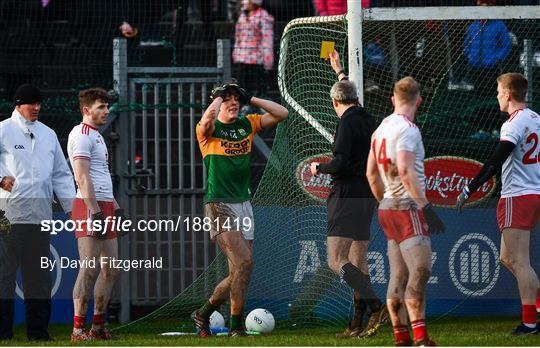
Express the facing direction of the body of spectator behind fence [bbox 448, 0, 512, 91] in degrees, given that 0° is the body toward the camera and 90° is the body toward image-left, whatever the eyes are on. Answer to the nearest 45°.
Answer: approximately 45°

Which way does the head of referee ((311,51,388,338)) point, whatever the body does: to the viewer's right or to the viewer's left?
to the viewer's left

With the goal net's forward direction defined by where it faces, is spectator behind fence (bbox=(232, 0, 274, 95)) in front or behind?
behind

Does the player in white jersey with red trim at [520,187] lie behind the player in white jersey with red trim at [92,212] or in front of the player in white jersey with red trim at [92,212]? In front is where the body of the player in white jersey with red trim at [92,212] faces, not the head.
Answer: in front

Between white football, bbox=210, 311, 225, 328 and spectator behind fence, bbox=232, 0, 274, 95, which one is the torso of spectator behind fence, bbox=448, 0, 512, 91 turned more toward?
the white football

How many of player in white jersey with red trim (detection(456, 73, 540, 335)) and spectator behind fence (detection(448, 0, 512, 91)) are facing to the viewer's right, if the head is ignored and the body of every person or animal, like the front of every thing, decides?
0

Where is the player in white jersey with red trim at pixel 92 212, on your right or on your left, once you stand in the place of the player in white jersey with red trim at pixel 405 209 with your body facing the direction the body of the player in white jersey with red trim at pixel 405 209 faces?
on your left

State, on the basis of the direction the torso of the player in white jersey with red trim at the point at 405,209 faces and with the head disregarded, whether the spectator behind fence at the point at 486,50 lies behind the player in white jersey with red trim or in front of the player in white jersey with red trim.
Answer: in front

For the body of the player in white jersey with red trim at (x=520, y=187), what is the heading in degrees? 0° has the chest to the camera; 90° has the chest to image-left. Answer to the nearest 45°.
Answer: approximately 135°

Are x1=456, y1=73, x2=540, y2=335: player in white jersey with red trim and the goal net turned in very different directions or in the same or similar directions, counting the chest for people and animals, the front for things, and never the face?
very different directions

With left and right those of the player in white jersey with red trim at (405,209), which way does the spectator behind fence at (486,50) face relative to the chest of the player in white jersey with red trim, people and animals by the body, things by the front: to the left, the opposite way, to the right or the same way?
the opposite way
